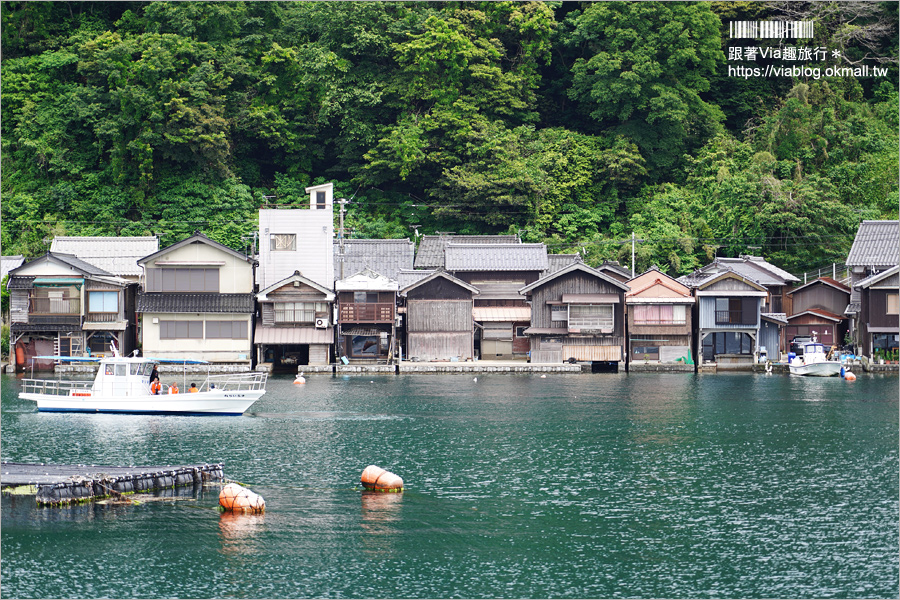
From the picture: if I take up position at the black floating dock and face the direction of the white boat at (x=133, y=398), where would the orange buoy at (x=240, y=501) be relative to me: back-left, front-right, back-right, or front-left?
back-right

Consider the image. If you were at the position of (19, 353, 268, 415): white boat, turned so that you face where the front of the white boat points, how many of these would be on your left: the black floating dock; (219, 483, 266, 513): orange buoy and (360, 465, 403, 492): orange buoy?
0

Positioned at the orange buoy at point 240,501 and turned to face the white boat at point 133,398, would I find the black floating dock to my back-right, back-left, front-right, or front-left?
front-left

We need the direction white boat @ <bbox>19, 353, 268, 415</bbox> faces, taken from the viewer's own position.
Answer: facing to the right of the viewer

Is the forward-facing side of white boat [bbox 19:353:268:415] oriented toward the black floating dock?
no

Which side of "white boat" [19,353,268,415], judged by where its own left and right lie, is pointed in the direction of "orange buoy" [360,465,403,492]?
right

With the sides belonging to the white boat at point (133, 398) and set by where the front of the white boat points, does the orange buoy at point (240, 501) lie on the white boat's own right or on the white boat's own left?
on the white boat's own right
